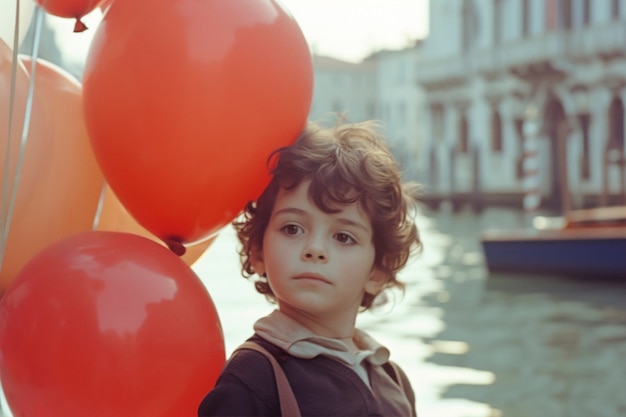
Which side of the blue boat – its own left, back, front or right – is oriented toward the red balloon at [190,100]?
left

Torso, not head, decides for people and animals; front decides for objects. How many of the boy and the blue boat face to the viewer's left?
1

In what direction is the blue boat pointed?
to the viewer's left

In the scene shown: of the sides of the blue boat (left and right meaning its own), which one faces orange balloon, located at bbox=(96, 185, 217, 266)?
left

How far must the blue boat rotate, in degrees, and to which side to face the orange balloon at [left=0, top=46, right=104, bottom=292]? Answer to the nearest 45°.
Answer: approximately 90° to its left

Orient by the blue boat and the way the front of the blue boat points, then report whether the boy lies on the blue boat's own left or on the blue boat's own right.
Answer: on the blue boat's own left

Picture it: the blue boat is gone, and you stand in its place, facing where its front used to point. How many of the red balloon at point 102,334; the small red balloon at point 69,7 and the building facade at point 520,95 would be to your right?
1

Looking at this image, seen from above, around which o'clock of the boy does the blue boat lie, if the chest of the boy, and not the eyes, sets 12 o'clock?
The blue boat is roughly at 8 o'clock from the boy.

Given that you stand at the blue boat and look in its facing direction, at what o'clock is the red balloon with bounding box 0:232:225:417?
The red balloon is roughly at 9 o'clock from the blue boat.

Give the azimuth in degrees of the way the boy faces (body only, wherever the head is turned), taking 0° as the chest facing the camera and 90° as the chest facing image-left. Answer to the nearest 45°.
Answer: approximately 315°
